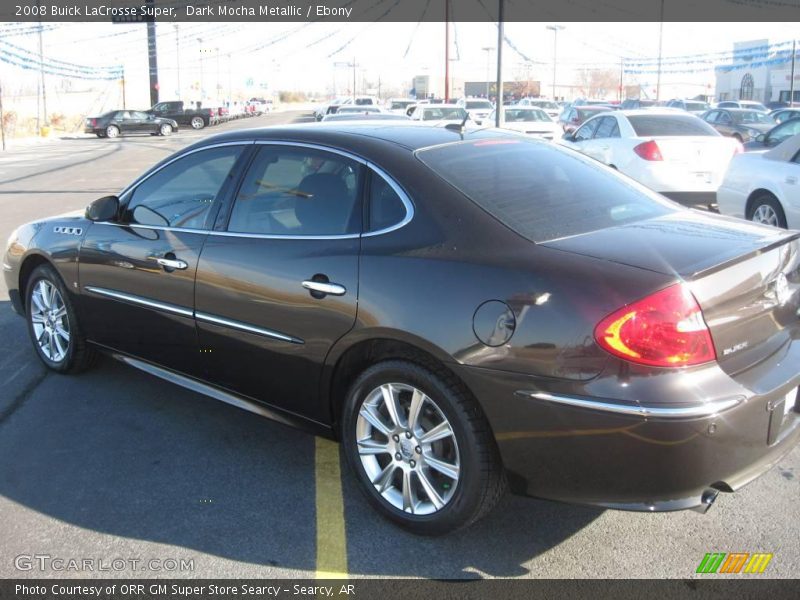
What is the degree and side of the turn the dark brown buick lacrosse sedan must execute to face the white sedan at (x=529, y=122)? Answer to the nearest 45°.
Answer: approximately 45° to its right

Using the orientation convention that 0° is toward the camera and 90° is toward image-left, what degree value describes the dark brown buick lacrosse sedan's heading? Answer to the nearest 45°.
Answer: approximately 135°

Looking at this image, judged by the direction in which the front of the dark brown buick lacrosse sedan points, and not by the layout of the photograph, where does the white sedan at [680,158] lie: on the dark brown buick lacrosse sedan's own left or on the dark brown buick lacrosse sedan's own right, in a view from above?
on the dark brown buick lacrosse sedan's own right

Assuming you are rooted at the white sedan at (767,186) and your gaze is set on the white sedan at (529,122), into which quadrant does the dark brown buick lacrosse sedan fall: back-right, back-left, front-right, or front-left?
back-left

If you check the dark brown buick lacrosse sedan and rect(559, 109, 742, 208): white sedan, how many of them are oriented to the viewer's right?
0

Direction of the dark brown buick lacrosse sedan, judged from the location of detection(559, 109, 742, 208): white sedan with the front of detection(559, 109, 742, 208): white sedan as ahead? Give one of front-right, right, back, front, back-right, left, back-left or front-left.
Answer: back-left

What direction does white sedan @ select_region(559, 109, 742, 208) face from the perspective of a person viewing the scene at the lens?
facing away from the viewer and to the left of the viewer

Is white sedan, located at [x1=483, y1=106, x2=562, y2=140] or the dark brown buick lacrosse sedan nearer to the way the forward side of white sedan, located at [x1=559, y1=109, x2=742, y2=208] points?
the white sedan

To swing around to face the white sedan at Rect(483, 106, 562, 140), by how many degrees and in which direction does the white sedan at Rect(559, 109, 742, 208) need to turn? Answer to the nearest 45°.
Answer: approximately 45° to its right

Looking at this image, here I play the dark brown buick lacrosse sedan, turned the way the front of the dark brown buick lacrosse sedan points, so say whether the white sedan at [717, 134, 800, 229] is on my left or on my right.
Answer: on my right
